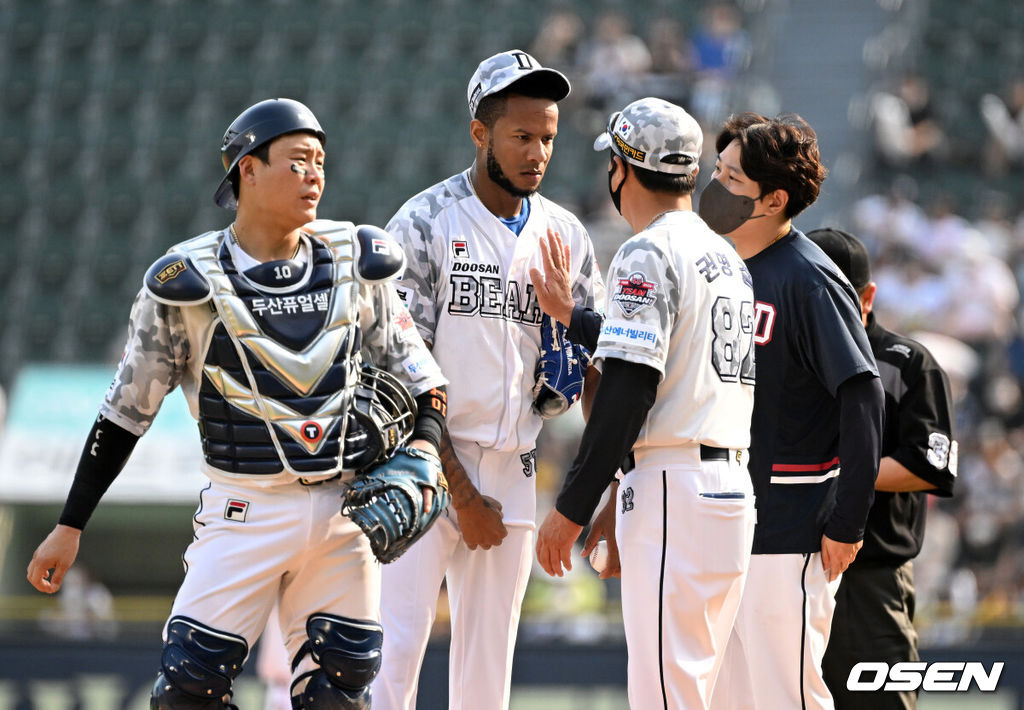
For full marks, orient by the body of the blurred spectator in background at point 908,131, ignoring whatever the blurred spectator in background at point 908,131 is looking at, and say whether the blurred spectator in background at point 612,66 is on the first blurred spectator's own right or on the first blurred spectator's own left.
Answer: on the first blurred spectator's own right

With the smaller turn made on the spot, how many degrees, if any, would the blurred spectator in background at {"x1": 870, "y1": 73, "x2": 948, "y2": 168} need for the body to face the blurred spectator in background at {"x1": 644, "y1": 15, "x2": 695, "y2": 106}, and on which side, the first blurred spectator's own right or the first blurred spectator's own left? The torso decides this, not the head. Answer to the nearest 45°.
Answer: approximately 90° to the first blurred spectator's own right

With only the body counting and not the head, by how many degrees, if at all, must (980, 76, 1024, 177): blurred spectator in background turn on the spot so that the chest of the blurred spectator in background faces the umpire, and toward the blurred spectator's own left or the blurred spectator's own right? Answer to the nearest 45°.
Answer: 0° — they already face them

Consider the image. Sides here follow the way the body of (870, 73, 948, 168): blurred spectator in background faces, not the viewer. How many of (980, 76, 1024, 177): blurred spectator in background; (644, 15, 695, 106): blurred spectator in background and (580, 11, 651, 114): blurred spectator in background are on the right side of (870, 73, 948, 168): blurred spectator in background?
2

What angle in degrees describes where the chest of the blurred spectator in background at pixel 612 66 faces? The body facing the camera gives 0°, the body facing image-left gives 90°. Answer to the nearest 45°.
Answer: approximately 0°

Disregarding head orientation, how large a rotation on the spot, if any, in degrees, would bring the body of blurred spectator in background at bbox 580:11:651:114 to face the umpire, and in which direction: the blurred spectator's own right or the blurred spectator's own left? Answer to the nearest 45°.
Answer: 0° — they already face them
